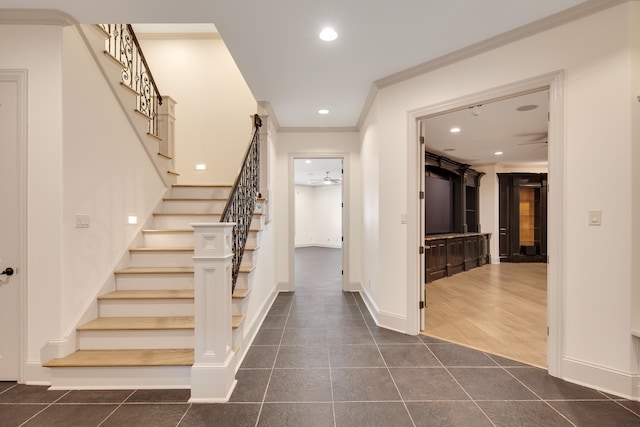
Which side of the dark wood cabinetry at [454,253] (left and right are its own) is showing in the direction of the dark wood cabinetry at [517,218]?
left

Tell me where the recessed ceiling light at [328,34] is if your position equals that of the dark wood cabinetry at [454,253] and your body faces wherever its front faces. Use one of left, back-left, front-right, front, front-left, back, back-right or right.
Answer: front-right

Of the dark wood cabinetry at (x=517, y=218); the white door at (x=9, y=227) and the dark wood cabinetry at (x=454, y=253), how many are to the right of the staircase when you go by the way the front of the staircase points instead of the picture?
1

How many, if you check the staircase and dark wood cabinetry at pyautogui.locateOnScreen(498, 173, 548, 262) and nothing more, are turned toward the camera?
2

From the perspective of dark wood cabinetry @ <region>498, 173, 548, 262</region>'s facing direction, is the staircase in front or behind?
in front

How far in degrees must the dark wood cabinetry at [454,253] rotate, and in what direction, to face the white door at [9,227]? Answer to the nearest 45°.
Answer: approximately 90° to its right

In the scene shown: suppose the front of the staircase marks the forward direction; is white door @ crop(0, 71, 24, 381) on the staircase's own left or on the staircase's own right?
on the staircase's own right

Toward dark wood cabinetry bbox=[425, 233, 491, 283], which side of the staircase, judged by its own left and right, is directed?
left

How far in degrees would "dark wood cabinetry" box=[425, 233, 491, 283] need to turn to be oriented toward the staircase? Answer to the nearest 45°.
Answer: approximately 90° to its right

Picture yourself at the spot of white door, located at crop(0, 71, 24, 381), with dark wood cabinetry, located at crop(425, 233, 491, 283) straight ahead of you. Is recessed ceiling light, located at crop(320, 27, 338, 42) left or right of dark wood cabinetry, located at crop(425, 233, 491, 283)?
right

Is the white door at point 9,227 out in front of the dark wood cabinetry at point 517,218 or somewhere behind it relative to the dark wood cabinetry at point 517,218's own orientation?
in front
